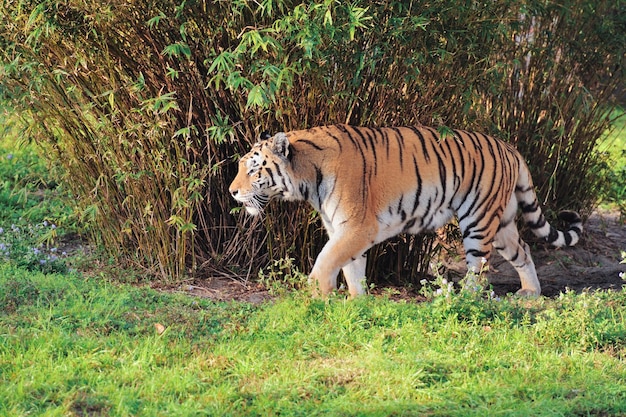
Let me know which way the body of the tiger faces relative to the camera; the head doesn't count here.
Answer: to the viewer's left
